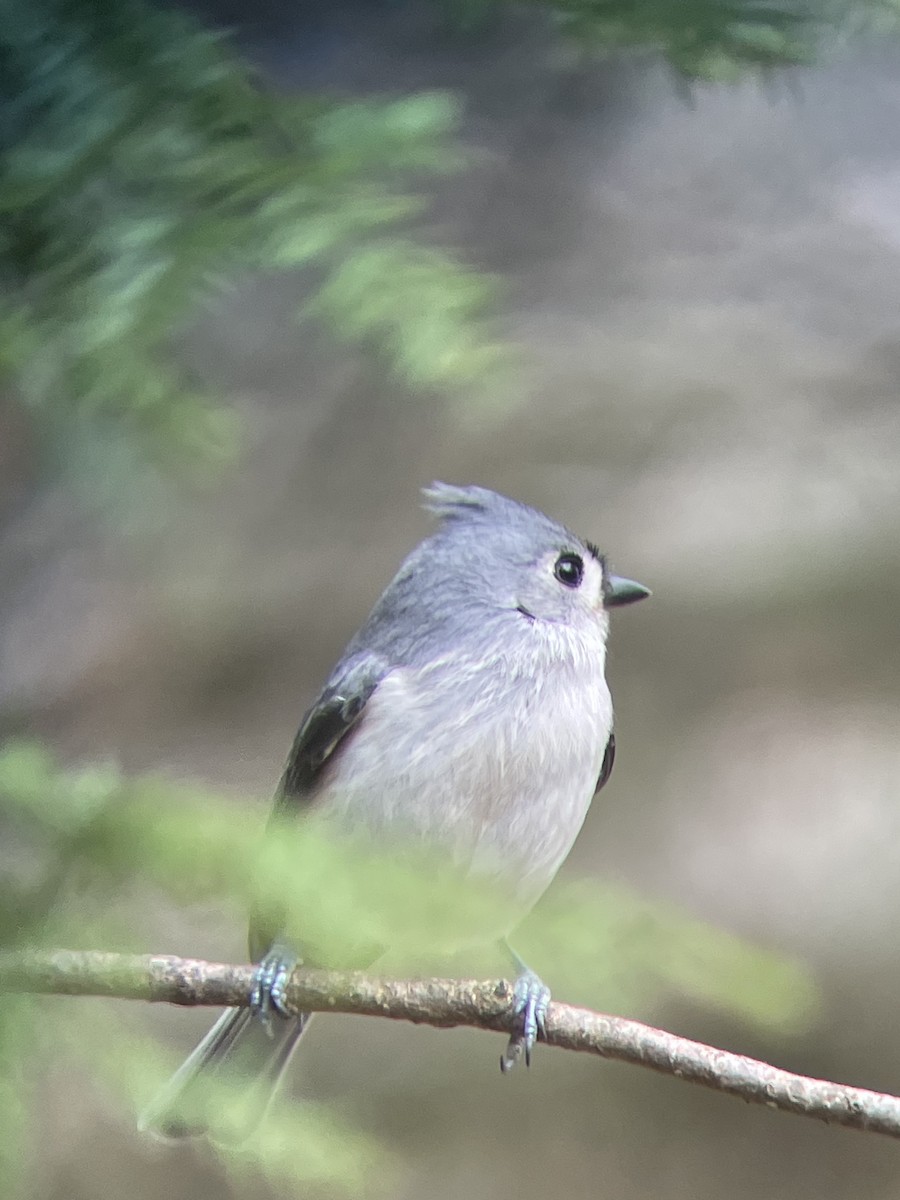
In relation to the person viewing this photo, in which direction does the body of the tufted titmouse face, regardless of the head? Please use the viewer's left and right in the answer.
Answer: facing the viewer and to the right of the viewer
